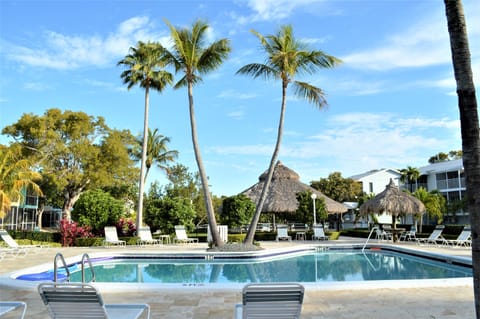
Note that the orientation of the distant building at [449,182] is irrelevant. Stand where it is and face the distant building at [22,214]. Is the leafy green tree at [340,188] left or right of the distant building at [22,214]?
right

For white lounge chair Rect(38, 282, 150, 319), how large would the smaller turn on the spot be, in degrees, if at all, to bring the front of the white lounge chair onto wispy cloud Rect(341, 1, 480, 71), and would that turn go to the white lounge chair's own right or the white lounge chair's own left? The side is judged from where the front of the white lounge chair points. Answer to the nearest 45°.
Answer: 0° — it already faces it
